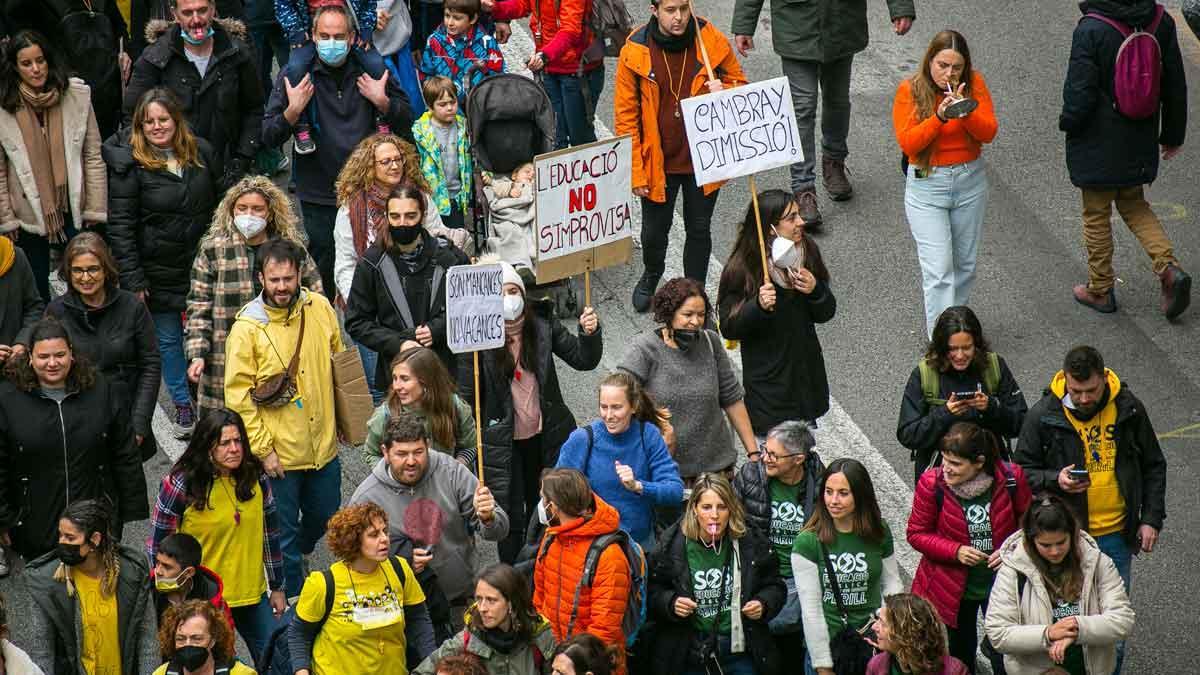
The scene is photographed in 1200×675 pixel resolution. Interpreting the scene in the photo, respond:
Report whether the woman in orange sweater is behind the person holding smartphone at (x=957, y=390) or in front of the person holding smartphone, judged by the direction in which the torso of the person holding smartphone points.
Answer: behind

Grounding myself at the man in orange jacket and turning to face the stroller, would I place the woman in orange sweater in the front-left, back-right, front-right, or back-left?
back-left

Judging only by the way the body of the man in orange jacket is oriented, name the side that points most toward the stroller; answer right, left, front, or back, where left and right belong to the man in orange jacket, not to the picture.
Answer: right

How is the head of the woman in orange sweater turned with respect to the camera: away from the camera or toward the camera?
toward the camera

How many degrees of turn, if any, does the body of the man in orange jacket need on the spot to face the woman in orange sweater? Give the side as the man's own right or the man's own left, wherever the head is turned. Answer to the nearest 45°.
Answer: approximately 90° to the man's own left

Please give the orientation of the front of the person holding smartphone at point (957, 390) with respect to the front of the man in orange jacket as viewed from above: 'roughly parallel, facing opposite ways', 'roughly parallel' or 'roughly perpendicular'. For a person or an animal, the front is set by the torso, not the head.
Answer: roughly parallel

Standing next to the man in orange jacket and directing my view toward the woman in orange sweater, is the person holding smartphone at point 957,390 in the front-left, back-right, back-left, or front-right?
front-right

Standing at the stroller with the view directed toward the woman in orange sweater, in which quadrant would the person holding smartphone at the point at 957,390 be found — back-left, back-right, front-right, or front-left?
front-right

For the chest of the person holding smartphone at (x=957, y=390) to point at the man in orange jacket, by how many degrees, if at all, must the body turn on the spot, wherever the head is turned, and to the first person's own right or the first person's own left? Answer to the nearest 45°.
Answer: approximately 135° to the first person's own right

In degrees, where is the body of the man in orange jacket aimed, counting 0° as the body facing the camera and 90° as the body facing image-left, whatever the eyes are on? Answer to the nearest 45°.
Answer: approximately 0°

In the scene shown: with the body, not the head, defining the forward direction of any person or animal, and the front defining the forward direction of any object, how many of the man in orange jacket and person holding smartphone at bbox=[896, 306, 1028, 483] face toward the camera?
2

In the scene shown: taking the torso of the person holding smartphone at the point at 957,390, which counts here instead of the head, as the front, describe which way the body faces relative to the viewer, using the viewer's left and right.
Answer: facing the viewer
